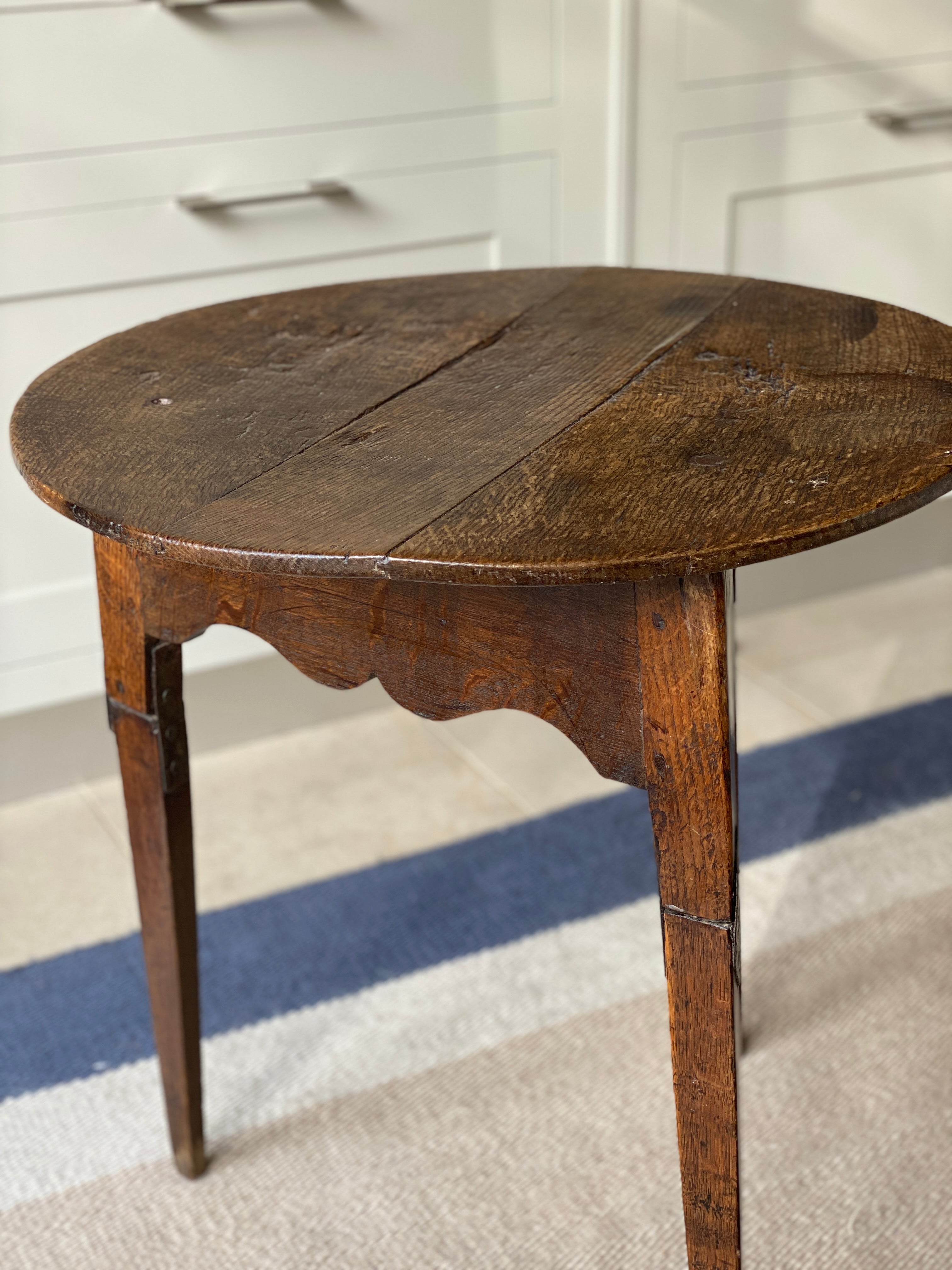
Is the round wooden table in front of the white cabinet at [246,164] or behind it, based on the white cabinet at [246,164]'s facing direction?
in front

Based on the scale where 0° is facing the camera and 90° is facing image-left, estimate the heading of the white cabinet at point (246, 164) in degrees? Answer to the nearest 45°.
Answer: approximately 0°

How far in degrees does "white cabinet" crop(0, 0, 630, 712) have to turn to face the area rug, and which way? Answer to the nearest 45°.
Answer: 0° — it already faces it

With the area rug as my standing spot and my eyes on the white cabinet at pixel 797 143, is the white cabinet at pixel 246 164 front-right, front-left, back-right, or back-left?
front-left
